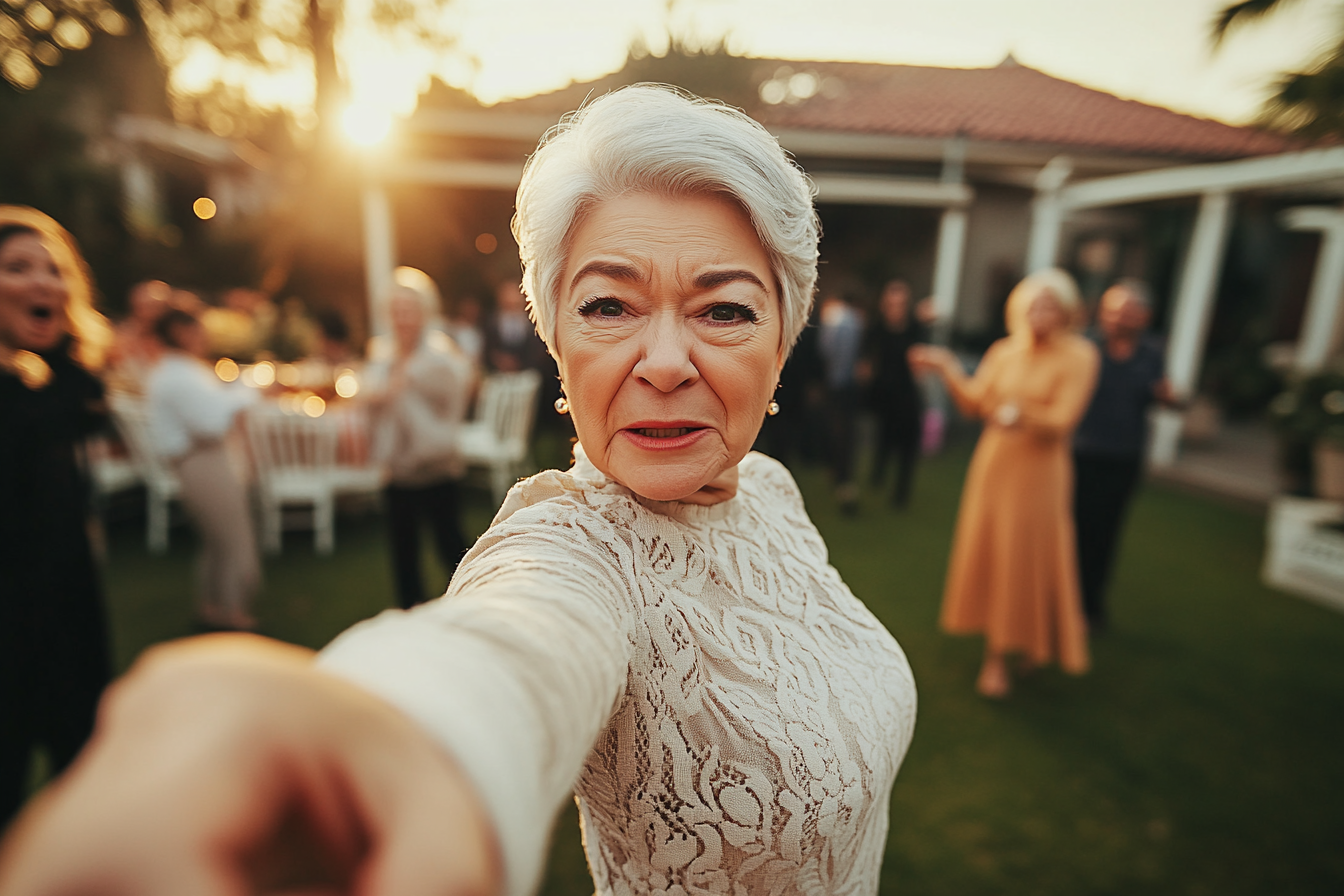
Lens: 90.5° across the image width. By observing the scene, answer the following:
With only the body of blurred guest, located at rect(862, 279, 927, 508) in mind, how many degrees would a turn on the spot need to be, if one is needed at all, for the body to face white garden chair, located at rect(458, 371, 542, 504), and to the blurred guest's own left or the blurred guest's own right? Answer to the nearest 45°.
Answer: approximately 45° to the blurred guest's own right

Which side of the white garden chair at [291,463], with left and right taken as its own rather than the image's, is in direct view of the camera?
back

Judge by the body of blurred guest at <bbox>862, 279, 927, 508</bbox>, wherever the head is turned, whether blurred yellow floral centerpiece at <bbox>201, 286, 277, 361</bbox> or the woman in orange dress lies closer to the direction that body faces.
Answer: the woman in orange dress

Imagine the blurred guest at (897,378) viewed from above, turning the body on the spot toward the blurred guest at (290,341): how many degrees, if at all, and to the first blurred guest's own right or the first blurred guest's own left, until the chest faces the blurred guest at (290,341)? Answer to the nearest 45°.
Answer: approximately 90° to the first blurred guest's own right

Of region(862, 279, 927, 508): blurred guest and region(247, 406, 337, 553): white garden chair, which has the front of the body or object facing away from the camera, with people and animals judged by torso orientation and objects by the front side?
the white garden chair

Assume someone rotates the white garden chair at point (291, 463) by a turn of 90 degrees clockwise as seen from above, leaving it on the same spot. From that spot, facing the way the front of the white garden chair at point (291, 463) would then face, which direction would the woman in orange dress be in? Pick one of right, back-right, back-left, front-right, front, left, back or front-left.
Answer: front-right

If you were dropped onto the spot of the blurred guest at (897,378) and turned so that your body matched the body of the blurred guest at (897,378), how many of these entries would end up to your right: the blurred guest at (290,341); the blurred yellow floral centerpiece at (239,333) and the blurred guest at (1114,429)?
2

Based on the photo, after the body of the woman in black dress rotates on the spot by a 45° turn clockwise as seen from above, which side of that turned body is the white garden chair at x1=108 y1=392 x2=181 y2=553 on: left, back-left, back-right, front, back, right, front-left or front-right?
back

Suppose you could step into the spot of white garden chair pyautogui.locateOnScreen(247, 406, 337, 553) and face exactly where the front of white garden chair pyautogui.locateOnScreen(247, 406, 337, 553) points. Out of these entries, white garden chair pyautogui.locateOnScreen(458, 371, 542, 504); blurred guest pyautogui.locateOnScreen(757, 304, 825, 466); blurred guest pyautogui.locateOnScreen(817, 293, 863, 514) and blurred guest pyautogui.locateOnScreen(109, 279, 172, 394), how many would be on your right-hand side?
3

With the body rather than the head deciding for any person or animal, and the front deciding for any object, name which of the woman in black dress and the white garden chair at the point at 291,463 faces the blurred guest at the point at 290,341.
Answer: the white garden chair

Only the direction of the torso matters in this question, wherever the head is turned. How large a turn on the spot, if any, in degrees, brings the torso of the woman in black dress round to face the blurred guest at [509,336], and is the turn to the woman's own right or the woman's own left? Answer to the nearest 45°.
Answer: approximately 90° to the woman's own left

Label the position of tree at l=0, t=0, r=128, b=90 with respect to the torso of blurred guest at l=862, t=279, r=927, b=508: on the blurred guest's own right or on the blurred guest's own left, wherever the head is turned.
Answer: on the blurred guest's own right

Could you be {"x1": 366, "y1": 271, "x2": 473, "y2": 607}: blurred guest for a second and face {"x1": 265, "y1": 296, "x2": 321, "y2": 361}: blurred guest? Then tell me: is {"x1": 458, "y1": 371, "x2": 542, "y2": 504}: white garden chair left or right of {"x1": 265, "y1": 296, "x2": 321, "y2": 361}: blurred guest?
right
